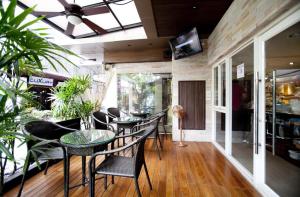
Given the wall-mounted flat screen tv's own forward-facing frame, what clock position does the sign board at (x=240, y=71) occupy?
The sign board is roughly at 9 o'clock from the wall-mounted flat screen tv.

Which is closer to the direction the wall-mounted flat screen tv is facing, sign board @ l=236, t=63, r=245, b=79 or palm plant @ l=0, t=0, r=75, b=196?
the palm plant

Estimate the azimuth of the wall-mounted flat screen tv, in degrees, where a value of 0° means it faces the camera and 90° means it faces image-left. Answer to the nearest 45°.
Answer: approximately 45°

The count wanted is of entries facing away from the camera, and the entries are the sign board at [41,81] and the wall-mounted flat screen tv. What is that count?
0

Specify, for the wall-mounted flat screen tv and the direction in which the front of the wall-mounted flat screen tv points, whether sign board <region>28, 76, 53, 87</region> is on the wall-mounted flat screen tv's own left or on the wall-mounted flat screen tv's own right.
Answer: on the wall-mounted flat screen tv's own right

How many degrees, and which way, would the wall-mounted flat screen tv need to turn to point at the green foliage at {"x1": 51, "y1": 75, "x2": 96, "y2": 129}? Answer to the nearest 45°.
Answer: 0° — it already faces it

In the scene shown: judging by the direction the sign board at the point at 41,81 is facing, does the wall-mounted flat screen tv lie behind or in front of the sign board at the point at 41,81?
in front

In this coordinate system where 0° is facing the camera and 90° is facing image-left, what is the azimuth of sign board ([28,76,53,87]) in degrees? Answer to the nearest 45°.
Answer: approximately 315°

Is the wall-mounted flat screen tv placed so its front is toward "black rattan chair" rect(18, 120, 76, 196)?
yes

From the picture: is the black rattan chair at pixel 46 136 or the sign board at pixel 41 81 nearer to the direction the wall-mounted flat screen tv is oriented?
the black rattan chair

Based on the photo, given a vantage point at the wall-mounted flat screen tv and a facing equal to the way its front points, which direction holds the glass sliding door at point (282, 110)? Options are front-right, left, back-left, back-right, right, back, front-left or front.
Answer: left
